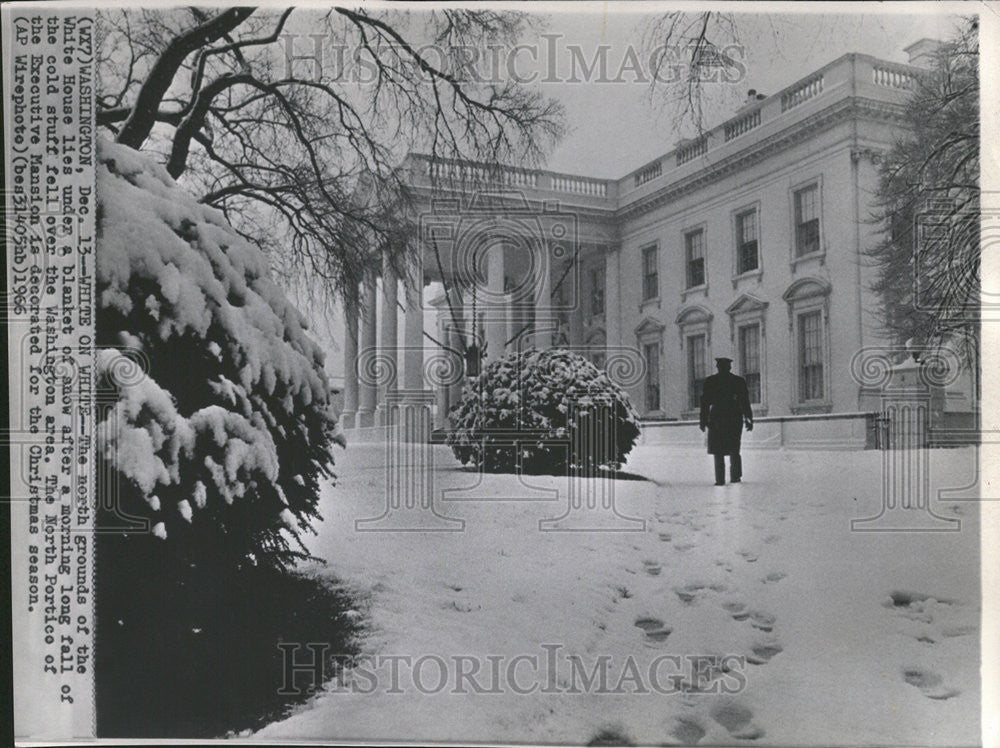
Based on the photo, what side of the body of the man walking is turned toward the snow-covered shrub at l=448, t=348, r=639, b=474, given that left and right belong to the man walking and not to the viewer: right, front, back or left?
left

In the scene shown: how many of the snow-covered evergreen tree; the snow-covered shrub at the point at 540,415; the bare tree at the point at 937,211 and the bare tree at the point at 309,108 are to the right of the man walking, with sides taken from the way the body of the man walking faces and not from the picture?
1

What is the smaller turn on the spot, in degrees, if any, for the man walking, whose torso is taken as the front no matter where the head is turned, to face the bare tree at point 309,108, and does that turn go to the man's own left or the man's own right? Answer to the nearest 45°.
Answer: approximately 90° to the man's own left

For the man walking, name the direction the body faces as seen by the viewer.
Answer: away from the camera
